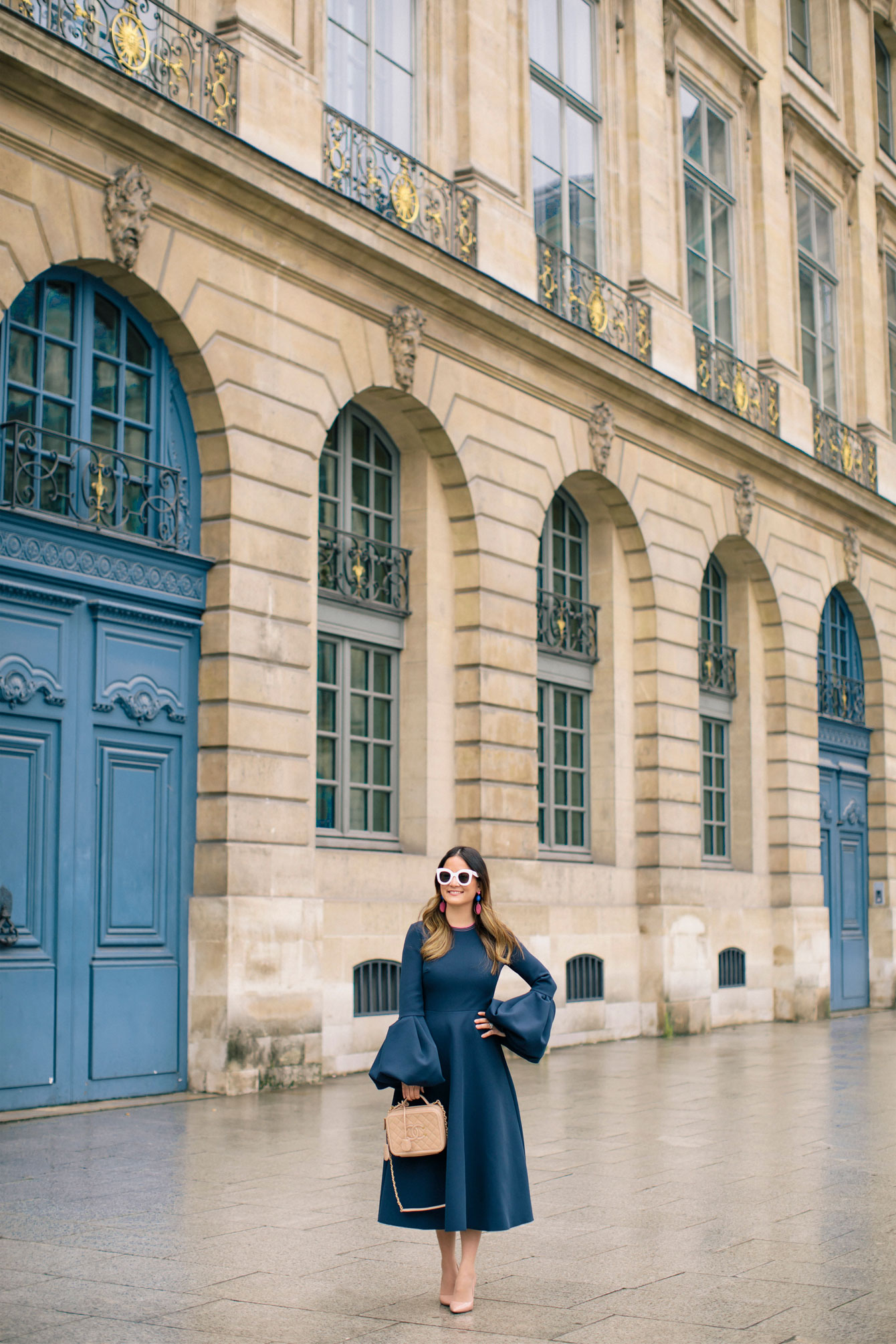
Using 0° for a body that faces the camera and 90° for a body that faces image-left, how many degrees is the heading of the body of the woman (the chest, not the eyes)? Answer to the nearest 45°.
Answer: approximately 0°

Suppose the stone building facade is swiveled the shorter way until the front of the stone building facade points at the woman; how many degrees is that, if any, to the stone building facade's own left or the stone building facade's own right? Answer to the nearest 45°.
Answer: approximately 45° to the stone building facade's own right

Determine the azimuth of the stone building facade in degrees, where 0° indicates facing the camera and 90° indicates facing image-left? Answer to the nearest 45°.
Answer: approximately 315°

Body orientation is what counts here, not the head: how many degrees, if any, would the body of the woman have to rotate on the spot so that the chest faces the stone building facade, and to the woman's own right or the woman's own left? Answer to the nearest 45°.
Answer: approximately 180°
